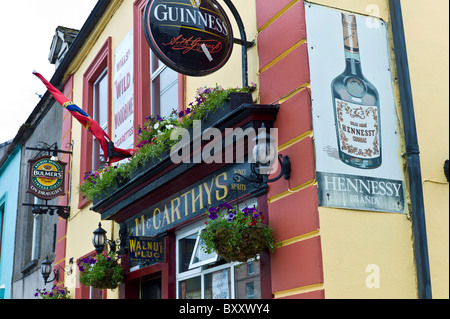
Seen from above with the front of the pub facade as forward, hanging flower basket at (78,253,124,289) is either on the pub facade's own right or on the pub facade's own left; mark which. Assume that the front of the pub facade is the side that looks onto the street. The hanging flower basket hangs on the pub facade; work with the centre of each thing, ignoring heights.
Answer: on the pub facade's own right

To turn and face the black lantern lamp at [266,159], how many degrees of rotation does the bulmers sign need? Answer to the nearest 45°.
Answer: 0° — it already faces it

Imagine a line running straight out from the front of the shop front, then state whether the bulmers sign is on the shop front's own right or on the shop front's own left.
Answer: on the shop front's own right

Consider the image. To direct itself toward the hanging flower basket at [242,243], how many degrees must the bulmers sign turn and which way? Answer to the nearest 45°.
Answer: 0° — it already faces it

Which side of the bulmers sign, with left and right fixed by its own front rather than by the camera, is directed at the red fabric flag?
front

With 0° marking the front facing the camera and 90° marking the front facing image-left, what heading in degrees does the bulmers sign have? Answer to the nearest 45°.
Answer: approximately 0°

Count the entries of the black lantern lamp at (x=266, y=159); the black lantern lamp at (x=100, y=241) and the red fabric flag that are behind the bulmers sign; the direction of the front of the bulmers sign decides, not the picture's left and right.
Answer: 0

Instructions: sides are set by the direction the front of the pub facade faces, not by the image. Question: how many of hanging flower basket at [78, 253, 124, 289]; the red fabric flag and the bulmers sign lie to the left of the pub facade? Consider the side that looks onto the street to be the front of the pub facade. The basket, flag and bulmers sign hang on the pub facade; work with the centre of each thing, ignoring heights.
0

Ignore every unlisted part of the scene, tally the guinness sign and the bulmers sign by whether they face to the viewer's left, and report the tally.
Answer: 0

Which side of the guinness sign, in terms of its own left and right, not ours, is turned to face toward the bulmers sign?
back

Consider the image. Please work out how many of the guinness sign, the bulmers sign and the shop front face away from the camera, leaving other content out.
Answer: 0

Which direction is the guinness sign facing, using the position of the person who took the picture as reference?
facing the viewer and to the right of the viewer

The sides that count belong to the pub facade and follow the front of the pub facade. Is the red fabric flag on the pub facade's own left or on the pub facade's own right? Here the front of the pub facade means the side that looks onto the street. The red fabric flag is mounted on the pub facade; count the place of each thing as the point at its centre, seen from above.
on the pub facade's own right

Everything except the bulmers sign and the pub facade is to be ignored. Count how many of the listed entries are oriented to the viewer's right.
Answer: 0
